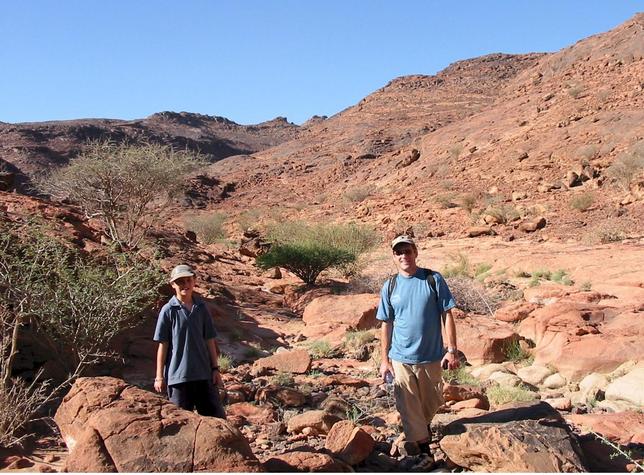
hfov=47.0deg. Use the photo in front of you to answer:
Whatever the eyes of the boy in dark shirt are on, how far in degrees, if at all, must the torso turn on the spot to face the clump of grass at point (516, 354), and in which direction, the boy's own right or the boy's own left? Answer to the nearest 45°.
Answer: approximately 135° to the boy's own left

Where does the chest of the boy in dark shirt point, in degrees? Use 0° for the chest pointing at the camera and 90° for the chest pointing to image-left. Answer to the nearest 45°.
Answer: approximately 0°

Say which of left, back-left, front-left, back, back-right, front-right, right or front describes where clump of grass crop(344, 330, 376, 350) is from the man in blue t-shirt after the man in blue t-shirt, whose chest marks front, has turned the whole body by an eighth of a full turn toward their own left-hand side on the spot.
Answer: back-left

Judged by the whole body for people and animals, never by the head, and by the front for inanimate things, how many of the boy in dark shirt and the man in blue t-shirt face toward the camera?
2

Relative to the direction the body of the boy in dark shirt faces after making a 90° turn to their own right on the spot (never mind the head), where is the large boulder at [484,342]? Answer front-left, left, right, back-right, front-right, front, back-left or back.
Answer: back-right

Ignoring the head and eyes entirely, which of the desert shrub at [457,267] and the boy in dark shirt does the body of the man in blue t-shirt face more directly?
the boy in dark shirt

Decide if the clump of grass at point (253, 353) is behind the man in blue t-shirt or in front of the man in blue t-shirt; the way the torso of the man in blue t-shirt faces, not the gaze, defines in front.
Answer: behind

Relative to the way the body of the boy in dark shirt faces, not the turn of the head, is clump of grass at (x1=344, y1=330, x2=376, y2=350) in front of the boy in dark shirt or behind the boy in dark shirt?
behind

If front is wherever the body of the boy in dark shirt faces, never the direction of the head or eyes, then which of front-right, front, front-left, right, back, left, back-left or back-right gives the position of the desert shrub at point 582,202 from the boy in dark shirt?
back-left
